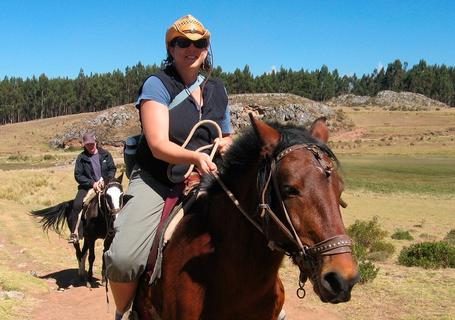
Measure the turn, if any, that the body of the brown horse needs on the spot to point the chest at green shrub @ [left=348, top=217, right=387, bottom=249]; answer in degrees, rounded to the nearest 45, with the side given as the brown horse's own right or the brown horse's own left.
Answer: approximately 135° to the brown horse's own left

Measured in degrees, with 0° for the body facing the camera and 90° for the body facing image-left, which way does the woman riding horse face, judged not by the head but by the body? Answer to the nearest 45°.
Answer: approximately 315°

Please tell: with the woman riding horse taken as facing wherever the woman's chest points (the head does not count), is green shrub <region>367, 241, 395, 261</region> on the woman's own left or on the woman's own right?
on the woman's own left

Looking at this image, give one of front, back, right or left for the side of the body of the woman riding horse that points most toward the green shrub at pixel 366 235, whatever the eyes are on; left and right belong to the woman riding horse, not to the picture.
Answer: left

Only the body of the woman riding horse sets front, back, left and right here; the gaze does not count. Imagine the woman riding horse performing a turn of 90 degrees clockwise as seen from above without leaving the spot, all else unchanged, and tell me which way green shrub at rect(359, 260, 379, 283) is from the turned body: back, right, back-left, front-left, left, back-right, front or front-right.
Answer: back

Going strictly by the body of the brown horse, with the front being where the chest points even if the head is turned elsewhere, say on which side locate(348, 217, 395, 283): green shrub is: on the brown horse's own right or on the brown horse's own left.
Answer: on the brown horse's own left

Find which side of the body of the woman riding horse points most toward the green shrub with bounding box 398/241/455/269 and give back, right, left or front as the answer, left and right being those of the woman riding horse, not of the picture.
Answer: left

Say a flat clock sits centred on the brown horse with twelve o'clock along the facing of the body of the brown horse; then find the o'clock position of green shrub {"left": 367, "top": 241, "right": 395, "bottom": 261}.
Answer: The green shrub is roughly at 8 o'clock from the brown horse.
